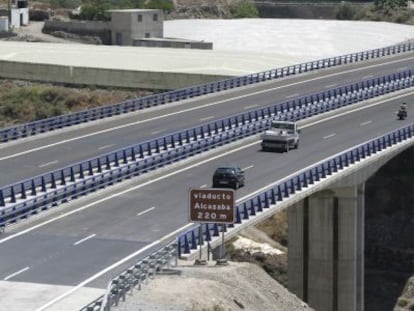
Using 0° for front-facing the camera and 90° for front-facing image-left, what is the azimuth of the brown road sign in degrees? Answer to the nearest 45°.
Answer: approximately 0°

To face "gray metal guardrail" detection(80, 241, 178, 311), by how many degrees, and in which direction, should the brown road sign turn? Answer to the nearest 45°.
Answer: approximately 45° to its right
